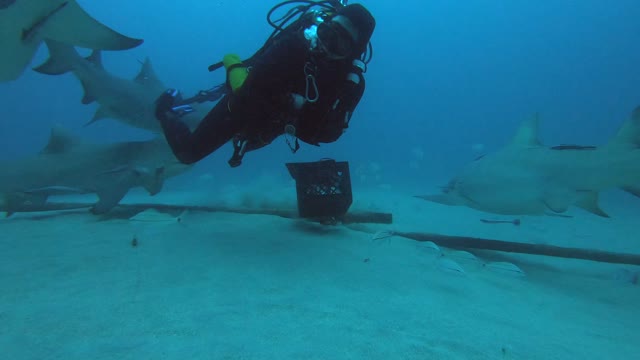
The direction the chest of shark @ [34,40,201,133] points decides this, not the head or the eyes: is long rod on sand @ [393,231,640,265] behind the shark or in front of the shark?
in front

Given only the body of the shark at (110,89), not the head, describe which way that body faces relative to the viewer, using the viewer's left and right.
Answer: facing to the right of the viewer

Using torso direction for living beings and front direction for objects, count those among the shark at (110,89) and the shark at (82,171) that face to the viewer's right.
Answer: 2

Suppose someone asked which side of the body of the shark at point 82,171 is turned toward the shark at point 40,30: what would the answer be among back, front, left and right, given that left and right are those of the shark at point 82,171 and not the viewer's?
right

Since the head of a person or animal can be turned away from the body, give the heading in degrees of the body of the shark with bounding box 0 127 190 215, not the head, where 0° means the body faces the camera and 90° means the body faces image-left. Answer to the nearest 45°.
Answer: approximately 270°
